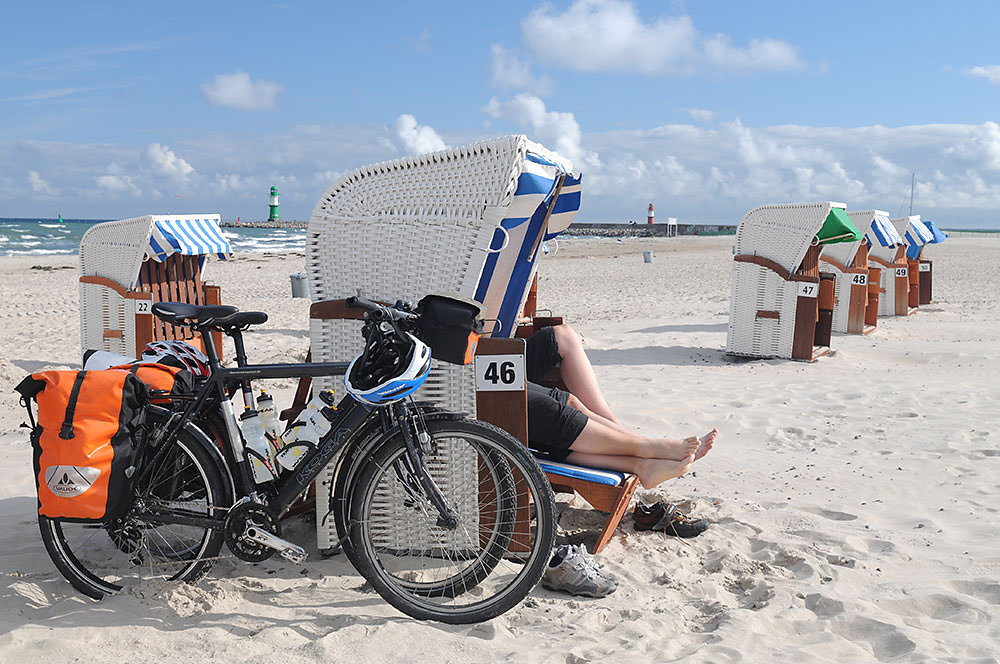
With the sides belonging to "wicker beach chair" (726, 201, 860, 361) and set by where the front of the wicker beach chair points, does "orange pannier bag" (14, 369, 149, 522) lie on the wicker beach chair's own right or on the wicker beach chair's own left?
on the wicker beach chair's own right

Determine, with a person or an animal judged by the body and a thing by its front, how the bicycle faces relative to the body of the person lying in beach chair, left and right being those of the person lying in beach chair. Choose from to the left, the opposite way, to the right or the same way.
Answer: the same way

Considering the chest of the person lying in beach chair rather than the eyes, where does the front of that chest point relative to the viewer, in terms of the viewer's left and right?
facing to the right of the viewer

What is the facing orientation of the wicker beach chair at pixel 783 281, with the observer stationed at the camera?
facing to the right of the viewer

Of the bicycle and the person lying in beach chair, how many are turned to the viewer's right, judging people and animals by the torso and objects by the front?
2

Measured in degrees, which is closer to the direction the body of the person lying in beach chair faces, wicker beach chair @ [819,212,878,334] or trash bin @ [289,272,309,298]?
the wicker beach chair

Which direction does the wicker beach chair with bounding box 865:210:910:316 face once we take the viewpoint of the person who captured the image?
facing the viewer and to the right of the viewer

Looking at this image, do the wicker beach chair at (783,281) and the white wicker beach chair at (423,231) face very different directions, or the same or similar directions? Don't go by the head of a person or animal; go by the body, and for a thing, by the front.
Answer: same or similar directions

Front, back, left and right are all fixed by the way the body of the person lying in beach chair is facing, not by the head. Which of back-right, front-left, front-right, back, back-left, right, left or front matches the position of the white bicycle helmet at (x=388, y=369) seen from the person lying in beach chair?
back-right

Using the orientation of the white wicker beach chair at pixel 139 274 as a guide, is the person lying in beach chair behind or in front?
in front

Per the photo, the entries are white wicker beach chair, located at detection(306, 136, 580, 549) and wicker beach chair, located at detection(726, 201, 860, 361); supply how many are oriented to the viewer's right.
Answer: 2

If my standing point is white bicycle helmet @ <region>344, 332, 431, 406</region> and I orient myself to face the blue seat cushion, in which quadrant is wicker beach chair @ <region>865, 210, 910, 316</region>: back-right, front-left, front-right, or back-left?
front-left

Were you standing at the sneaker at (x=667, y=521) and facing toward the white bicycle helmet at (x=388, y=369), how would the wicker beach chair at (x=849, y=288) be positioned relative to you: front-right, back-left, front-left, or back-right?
back-right

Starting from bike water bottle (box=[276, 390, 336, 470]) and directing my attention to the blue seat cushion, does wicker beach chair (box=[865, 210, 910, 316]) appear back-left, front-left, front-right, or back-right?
front-left

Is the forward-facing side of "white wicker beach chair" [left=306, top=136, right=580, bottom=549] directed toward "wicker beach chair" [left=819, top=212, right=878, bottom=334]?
no

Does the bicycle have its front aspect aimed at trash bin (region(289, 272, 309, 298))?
no

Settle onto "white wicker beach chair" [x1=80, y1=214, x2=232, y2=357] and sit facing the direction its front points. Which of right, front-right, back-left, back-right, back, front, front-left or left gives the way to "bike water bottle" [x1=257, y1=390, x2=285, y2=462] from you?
front-right
